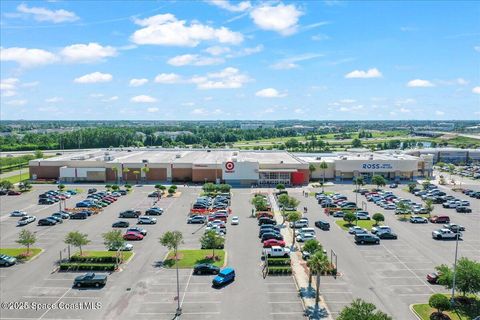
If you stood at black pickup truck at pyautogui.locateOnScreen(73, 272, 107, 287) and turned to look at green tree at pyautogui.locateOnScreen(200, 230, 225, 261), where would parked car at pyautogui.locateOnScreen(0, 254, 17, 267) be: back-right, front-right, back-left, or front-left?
back-left

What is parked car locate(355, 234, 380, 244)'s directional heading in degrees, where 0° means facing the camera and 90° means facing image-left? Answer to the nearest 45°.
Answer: approximately 270°

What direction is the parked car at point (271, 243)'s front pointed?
to the viewer's right

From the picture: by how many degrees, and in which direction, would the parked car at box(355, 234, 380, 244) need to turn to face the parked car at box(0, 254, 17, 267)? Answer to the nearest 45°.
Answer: approximately 180°

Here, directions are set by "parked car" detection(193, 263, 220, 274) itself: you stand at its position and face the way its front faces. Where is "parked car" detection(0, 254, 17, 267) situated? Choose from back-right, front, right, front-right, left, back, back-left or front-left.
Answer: back

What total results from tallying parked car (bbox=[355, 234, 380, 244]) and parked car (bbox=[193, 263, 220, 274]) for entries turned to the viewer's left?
1
